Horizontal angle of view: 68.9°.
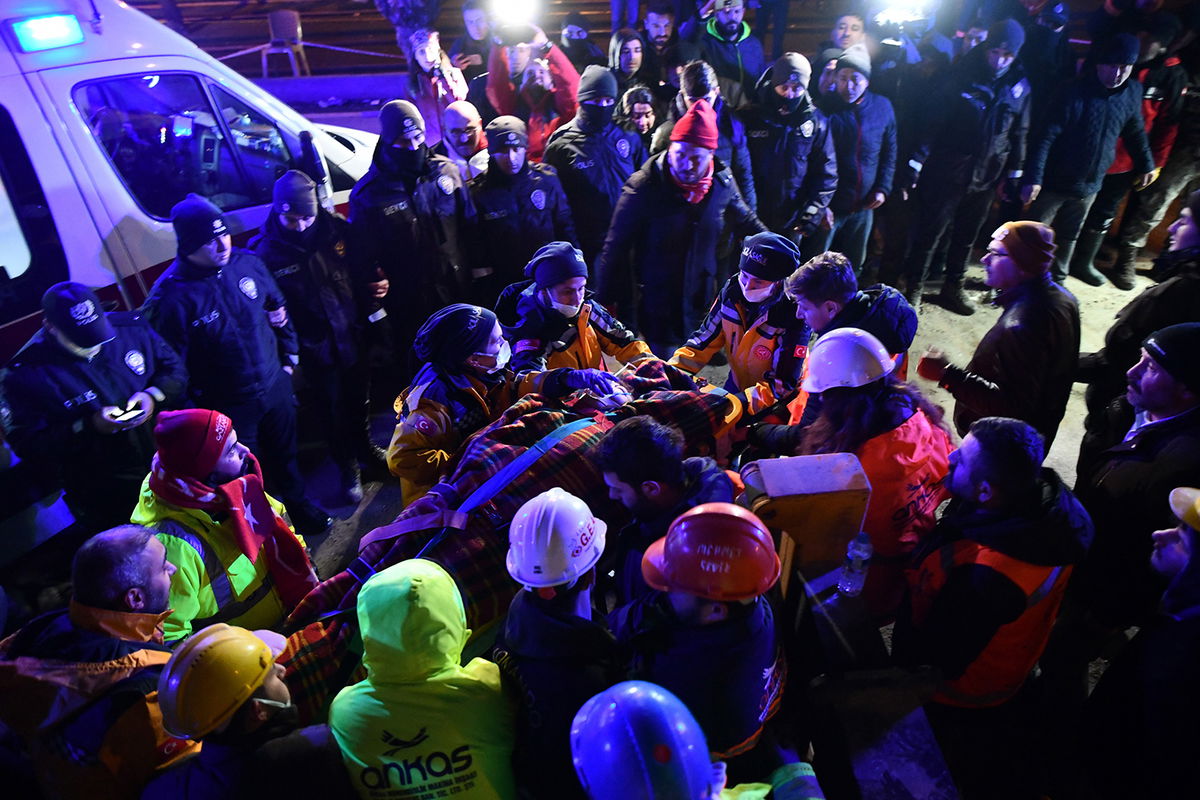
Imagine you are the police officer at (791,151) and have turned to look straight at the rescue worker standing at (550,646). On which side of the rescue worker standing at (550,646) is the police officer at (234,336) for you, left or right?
right

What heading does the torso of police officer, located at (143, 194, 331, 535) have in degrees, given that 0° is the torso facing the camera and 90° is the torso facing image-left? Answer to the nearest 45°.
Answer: approximately 315°

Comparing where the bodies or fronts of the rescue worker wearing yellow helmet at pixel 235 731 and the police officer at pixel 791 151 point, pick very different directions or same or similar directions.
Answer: very different directions

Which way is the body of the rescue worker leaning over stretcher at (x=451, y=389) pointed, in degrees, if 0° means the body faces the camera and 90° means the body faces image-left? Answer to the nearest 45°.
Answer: approximately 315°

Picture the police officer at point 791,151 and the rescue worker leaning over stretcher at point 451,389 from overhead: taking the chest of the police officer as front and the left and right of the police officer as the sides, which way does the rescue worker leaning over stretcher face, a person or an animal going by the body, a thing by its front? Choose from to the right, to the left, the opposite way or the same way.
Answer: to the left

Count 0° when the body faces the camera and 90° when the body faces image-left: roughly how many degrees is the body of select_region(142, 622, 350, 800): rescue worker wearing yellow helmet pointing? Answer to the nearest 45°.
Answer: approximately 225°
